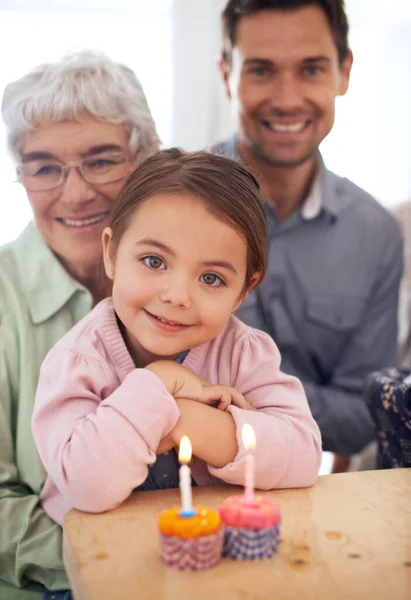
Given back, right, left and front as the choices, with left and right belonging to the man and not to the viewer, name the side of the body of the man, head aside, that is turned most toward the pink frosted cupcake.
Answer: front

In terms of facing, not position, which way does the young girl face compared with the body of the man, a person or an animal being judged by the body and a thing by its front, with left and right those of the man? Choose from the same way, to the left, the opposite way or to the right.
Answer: the same way

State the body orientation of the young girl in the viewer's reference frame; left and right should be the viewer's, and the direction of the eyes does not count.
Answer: facing the viewer

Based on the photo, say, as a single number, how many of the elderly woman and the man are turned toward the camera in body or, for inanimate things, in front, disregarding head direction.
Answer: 2

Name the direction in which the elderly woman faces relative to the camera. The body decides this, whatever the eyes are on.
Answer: toward the camera

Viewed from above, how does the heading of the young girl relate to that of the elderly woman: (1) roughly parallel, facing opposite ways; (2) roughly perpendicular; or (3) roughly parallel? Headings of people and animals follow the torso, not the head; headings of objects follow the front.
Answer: roughly parallel

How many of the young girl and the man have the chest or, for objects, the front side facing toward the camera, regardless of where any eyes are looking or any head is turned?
2

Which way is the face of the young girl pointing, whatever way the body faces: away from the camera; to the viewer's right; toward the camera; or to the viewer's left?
toward the camera

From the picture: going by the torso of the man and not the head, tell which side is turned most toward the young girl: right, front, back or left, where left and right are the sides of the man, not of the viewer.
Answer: front

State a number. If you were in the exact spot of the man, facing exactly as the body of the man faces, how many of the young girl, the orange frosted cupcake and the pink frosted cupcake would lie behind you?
0

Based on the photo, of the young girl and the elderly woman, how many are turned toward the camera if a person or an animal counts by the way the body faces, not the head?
2

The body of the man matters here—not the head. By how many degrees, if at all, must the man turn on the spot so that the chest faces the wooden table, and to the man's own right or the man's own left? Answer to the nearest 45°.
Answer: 0° — they already face it

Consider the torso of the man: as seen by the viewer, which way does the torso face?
toward the camera

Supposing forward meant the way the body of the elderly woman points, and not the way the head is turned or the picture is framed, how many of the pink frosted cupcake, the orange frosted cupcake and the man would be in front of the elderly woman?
2

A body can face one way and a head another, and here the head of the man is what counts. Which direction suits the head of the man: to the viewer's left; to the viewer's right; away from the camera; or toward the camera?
toward the camera

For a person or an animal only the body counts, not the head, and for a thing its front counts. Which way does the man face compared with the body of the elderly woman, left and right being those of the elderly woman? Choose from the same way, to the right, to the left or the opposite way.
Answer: the same way
